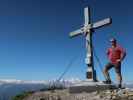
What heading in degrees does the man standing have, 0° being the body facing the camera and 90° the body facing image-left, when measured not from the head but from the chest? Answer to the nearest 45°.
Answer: approximately 45°
